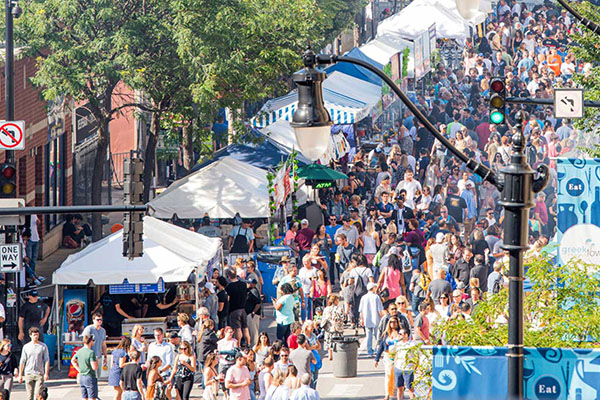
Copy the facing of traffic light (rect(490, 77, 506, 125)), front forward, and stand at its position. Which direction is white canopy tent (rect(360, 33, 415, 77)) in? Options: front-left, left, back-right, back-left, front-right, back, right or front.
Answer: back

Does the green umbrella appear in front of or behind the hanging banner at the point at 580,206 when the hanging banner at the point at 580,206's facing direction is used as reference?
behind

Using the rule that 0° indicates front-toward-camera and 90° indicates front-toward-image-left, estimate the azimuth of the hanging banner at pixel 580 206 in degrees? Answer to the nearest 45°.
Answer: approximately 0°

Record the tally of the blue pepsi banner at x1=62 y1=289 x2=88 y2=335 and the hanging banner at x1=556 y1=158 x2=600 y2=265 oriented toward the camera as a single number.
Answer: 2

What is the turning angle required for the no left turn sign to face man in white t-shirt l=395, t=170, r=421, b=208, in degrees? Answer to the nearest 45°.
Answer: approximately 135° to its left

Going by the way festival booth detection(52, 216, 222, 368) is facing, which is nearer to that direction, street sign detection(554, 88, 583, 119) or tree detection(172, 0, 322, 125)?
the street sign

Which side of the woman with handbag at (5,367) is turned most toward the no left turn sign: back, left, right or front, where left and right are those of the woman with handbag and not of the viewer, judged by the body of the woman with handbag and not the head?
back

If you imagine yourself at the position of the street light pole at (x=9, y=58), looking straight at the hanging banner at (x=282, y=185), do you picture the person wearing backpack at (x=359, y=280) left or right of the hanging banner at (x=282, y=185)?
right

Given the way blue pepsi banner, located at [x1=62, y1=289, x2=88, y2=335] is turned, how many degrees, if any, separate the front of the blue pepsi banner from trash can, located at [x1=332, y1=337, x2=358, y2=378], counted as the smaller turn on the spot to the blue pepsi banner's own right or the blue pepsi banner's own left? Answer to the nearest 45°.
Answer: approximately 45° to the blue pepsi banner's own left

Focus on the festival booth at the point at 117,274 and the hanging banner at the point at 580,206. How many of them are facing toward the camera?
2
